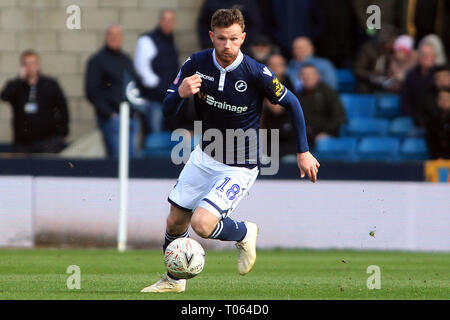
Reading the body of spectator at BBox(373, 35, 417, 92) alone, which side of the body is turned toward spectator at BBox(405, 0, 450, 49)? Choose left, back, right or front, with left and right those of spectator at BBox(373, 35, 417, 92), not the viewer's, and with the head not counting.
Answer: back

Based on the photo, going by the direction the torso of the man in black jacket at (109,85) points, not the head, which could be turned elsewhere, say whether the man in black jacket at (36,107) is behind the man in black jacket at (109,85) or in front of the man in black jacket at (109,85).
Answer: behind

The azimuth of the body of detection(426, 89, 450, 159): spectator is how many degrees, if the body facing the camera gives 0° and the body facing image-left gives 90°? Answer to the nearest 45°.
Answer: approximately 0°

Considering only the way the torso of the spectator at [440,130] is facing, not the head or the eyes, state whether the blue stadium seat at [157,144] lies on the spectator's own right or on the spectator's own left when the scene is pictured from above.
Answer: on the spectator's own right

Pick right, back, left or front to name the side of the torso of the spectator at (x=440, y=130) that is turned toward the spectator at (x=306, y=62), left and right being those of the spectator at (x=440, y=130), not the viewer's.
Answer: right

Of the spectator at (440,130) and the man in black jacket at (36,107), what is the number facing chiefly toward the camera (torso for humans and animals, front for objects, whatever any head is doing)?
2

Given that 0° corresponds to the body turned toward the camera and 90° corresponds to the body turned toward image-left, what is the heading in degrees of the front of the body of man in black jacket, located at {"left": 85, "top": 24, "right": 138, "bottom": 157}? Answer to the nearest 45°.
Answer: approximately 315°
